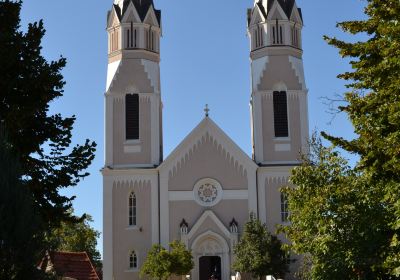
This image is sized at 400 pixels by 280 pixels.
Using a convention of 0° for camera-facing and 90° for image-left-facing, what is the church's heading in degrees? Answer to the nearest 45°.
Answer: approximately 0°

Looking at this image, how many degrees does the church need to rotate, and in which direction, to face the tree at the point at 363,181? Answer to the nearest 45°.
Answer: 0° — it already faces it

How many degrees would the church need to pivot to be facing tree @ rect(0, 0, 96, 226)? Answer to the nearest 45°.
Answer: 0° — it already faces it
